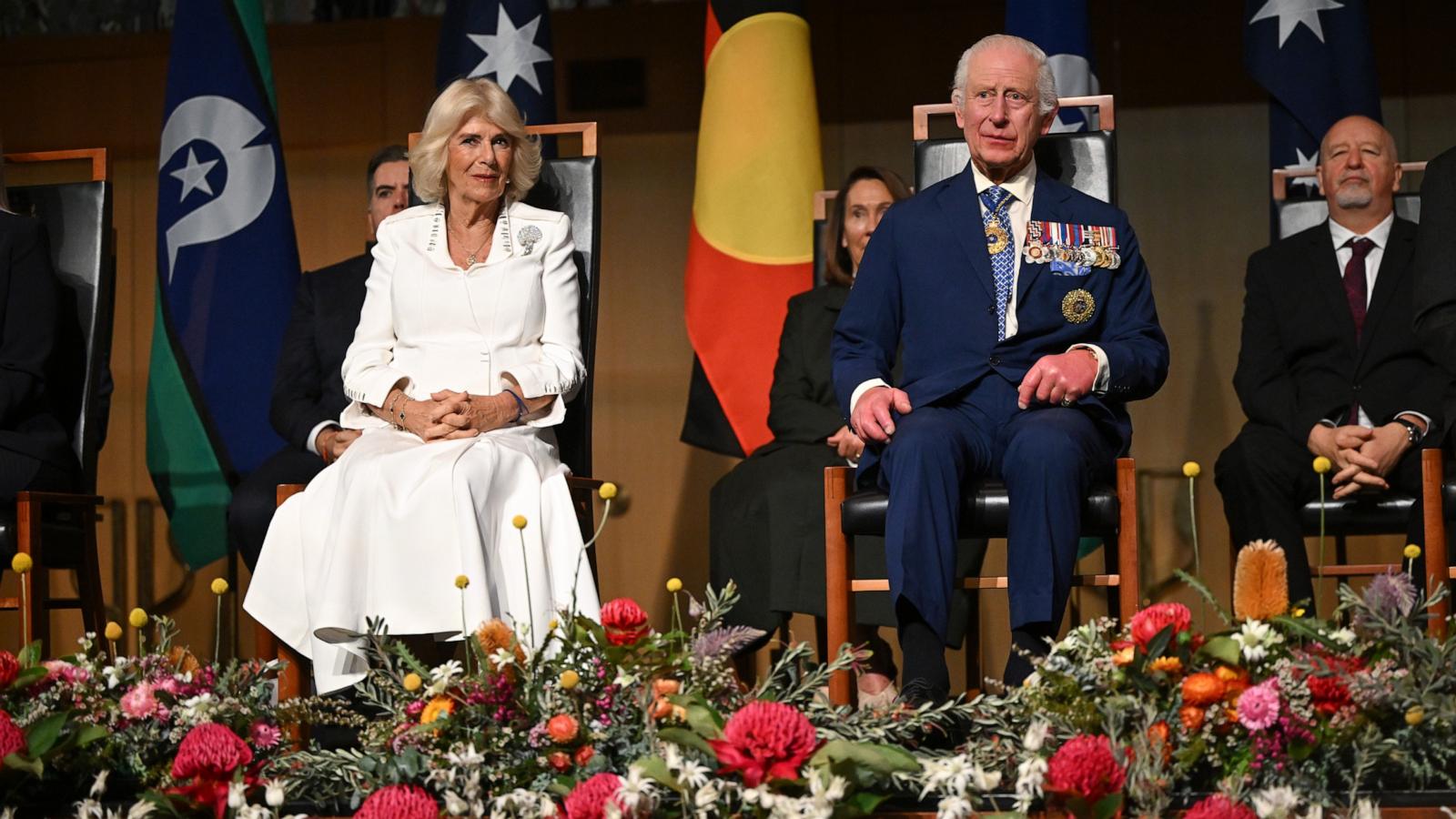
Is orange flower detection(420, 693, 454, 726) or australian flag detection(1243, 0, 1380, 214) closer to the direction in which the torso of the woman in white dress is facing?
the orange flower

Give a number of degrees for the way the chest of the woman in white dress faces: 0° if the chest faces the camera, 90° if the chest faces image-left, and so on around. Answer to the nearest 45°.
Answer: approximately 0°

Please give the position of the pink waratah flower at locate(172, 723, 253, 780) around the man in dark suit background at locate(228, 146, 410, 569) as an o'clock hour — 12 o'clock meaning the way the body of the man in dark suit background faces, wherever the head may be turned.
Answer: The pink waratah flower is roughly at 12 o'clock from the man in dark suit background.

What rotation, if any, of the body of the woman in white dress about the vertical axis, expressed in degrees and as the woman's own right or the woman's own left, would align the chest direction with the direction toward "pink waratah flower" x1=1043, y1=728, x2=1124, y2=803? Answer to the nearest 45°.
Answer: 0° — they already face it

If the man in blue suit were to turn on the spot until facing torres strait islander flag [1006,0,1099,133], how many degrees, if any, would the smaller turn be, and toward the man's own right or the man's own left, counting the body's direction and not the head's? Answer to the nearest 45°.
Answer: approximately 180°

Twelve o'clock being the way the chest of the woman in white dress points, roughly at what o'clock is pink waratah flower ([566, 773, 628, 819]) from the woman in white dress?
The pink waratah flower is roughly at 12 o'clock from the woman in white dress.
